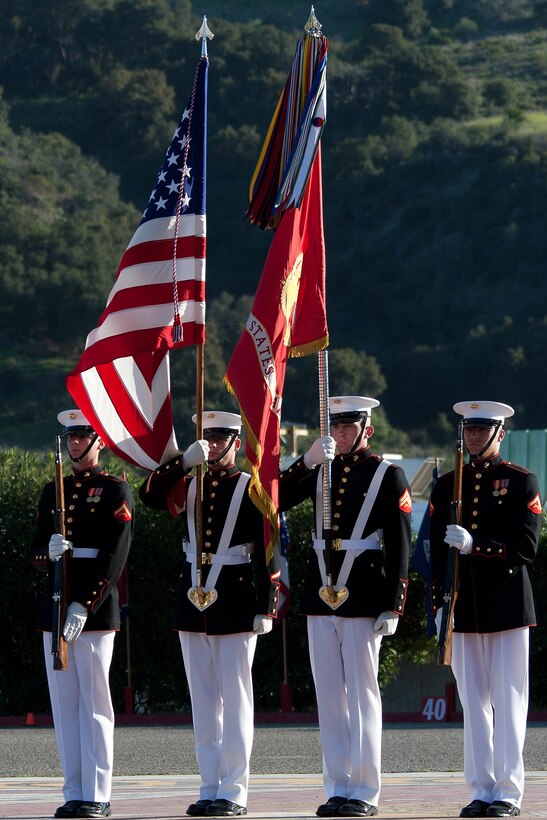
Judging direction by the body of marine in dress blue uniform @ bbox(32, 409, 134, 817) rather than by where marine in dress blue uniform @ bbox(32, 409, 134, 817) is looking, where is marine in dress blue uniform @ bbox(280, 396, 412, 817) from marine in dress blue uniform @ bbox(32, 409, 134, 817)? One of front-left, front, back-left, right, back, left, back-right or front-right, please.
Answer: back-left

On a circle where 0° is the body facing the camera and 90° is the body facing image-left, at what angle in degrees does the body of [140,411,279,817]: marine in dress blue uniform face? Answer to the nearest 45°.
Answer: approximately 45°

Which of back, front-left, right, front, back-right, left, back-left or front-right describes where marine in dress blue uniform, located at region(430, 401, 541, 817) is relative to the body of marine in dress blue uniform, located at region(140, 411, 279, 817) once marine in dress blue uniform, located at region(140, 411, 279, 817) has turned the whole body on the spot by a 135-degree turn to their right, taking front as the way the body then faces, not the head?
right

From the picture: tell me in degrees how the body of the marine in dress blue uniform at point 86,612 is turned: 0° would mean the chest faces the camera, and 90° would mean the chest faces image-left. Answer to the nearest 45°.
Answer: approximately 45°

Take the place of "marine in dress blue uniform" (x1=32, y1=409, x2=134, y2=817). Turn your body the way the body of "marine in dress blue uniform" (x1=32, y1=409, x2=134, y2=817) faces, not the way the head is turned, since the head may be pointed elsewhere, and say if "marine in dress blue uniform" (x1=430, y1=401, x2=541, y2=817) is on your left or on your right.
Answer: on your left
